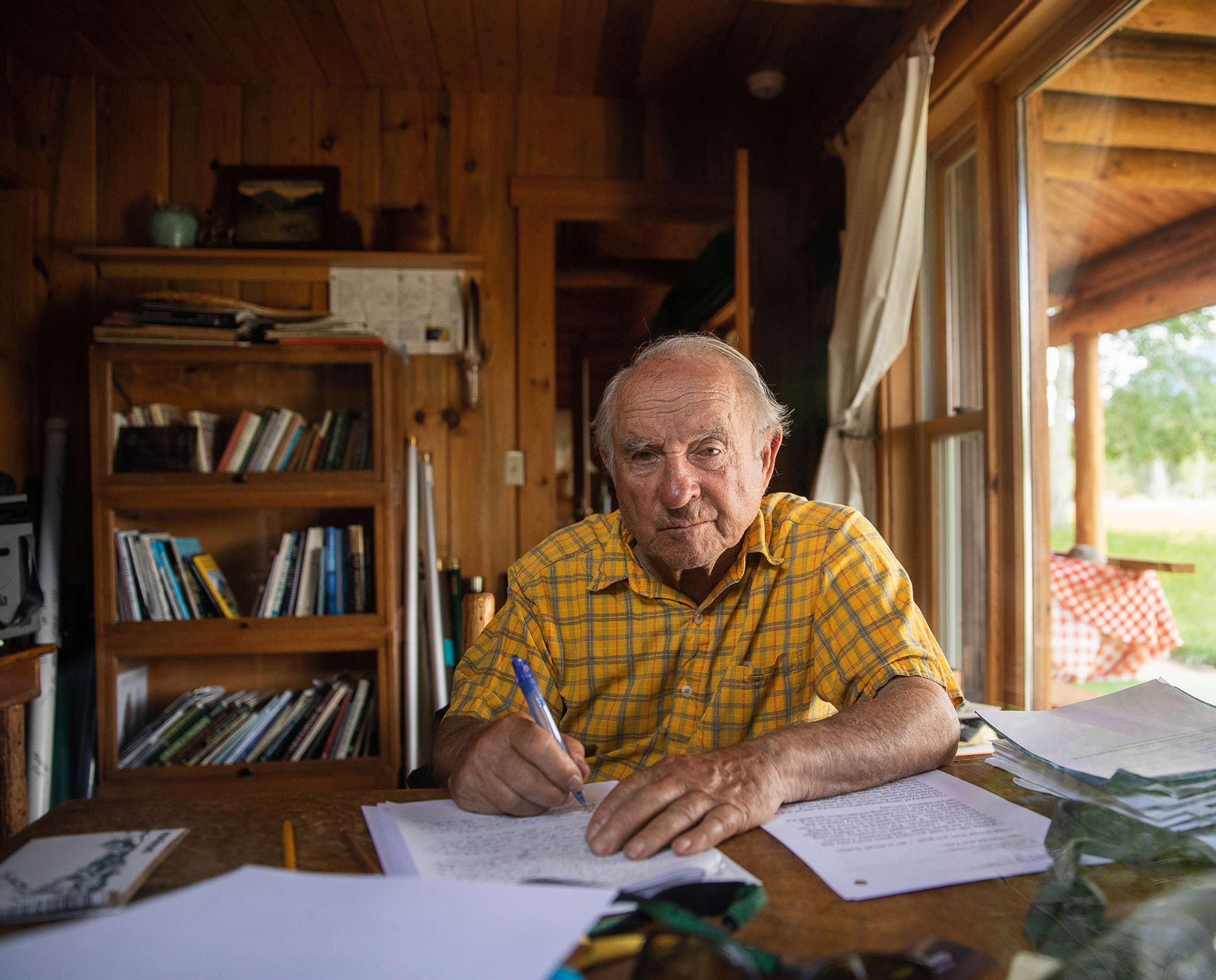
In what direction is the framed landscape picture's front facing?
toward the camera

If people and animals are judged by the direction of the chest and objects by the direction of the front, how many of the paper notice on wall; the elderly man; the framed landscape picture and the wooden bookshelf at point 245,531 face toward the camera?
4

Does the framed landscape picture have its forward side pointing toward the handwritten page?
yes

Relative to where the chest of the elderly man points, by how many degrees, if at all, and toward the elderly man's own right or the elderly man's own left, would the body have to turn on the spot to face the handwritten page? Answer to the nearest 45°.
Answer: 0° — they already face it

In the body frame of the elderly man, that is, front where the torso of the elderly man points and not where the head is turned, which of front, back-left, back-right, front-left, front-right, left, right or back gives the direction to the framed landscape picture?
back-right

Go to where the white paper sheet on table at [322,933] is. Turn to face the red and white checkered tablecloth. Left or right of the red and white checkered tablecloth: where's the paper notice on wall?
left

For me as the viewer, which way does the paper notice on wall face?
facing the viewer

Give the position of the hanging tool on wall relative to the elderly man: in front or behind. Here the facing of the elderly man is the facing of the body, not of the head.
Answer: behind

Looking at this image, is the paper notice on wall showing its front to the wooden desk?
yes

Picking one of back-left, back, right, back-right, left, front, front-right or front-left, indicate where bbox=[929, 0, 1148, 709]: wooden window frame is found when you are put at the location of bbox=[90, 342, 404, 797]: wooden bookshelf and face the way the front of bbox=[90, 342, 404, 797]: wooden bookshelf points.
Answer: front-left

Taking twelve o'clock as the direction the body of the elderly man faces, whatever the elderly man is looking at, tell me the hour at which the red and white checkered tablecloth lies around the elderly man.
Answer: The red and white checkered tablecloth is roughly at 8 o'clock from the elderly man.

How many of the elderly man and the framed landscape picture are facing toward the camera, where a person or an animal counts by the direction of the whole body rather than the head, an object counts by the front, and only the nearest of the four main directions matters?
2

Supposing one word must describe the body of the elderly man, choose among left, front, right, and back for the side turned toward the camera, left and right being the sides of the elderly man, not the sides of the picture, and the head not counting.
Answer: front
